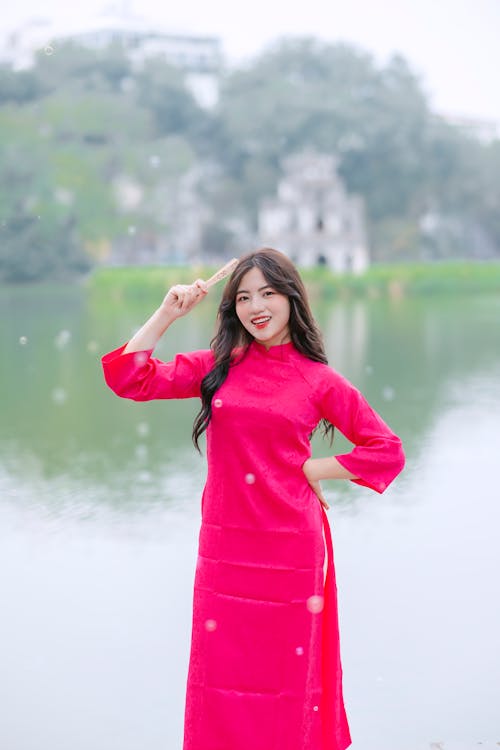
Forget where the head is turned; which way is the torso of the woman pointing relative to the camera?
toward the camera

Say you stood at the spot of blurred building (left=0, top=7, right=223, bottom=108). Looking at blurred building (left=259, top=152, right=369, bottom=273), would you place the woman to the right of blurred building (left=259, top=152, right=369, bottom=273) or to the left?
right

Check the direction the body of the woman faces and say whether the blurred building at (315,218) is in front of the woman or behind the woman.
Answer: behind

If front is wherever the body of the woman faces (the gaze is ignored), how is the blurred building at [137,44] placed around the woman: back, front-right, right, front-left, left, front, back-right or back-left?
back
